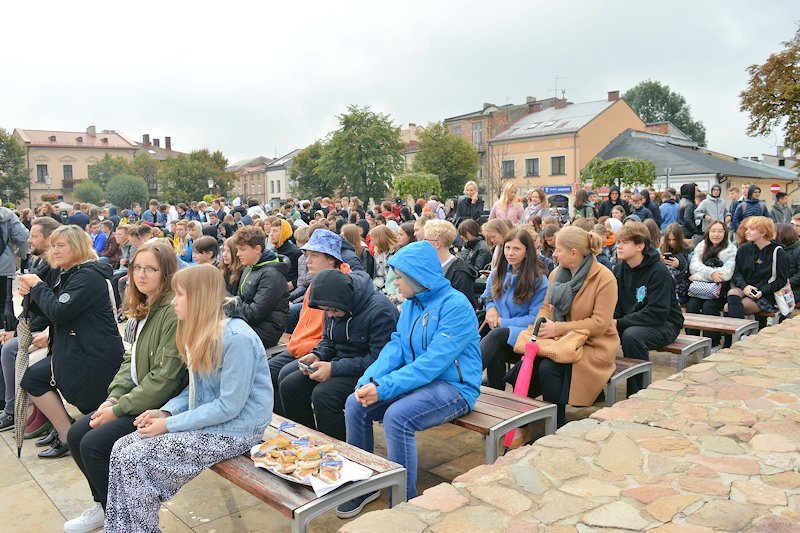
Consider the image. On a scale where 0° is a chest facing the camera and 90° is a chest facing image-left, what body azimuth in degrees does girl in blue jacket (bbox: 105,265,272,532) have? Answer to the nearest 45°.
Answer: approximately 90°

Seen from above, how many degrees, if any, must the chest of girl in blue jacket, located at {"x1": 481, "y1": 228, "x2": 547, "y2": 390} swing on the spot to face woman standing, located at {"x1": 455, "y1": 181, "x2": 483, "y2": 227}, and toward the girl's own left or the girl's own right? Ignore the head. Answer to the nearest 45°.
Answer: approximately 135° to the girl's own right

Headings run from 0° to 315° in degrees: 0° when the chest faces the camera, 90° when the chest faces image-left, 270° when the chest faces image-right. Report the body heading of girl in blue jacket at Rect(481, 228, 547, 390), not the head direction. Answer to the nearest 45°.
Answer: approximately 45°

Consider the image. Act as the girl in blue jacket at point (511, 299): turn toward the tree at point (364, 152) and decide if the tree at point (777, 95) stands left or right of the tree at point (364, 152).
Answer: right

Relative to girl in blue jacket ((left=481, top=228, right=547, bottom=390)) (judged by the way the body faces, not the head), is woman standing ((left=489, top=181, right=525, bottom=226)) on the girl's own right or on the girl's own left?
on the girl's own right

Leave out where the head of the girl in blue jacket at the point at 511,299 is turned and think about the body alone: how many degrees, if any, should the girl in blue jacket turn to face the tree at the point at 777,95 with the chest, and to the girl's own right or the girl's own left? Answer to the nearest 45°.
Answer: approximately 180°

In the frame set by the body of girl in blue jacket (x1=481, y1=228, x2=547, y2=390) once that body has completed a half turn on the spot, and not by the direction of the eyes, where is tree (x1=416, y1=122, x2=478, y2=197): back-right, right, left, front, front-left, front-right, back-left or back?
front-left

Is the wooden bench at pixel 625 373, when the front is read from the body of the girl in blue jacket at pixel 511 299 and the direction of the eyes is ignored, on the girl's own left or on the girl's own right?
on the girl's own left

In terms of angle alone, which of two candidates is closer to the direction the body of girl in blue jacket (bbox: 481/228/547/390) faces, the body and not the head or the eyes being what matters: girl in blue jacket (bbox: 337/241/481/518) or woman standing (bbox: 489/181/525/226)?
the girl in blue jacket

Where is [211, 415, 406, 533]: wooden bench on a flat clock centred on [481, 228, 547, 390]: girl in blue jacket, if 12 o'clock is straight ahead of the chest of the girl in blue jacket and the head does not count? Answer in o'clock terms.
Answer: The wooden bench is roughly at 11 o'clock from the girl in blue jacket.

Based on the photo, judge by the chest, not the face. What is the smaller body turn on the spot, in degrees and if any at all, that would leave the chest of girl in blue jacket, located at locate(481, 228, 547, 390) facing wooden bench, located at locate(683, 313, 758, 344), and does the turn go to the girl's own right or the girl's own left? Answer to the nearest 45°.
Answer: approximately 180°

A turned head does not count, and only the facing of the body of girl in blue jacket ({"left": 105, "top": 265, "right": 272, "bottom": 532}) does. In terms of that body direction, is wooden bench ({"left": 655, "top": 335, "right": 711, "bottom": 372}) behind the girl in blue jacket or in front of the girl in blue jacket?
behind

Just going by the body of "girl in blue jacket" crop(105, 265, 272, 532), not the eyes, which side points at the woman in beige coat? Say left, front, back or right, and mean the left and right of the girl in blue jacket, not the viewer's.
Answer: back

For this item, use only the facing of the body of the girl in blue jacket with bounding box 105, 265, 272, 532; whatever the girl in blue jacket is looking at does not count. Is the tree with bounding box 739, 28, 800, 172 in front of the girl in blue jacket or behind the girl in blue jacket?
behind

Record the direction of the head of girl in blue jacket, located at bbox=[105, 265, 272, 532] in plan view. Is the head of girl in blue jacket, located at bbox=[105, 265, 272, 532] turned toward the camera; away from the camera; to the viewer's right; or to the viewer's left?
to the viewer's left
